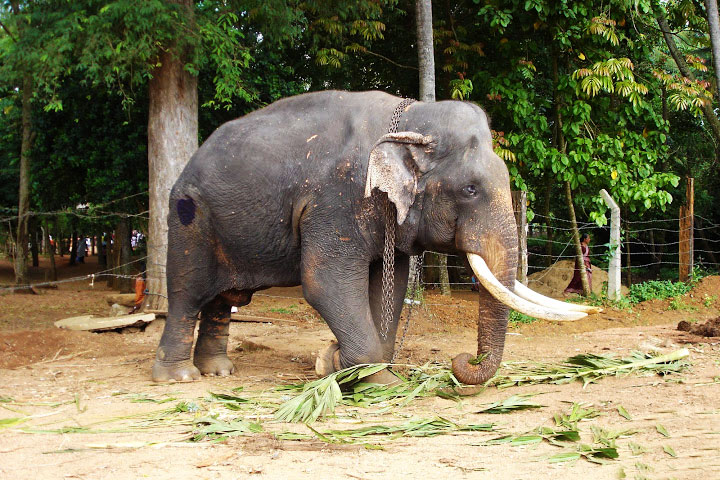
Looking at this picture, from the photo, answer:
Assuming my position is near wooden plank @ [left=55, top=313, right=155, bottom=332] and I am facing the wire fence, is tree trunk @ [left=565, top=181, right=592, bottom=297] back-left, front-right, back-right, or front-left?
front-right

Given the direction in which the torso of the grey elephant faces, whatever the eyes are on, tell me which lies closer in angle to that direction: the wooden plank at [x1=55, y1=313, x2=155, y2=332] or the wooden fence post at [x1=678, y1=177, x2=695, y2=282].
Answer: the wooden fence post

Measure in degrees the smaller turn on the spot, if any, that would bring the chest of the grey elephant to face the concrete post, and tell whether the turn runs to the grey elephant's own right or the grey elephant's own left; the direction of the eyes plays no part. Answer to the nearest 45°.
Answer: approximately 45° to the grey elephant's own left

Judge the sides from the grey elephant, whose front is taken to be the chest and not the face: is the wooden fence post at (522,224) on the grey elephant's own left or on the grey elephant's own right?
on the grey elephant's own left

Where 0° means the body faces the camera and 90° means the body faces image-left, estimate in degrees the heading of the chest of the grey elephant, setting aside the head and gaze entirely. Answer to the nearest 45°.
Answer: approximately 270°

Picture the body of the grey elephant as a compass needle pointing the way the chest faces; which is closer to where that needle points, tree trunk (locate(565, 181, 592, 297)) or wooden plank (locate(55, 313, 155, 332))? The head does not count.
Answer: the tree trunk

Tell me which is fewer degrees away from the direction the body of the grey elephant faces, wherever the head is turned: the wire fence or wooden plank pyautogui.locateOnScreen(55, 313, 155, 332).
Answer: the wire fence

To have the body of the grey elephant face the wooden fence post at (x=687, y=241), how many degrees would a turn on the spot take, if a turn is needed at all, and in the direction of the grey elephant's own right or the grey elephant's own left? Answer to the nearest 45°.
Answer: approximately 45° to the grey elephant's own left
